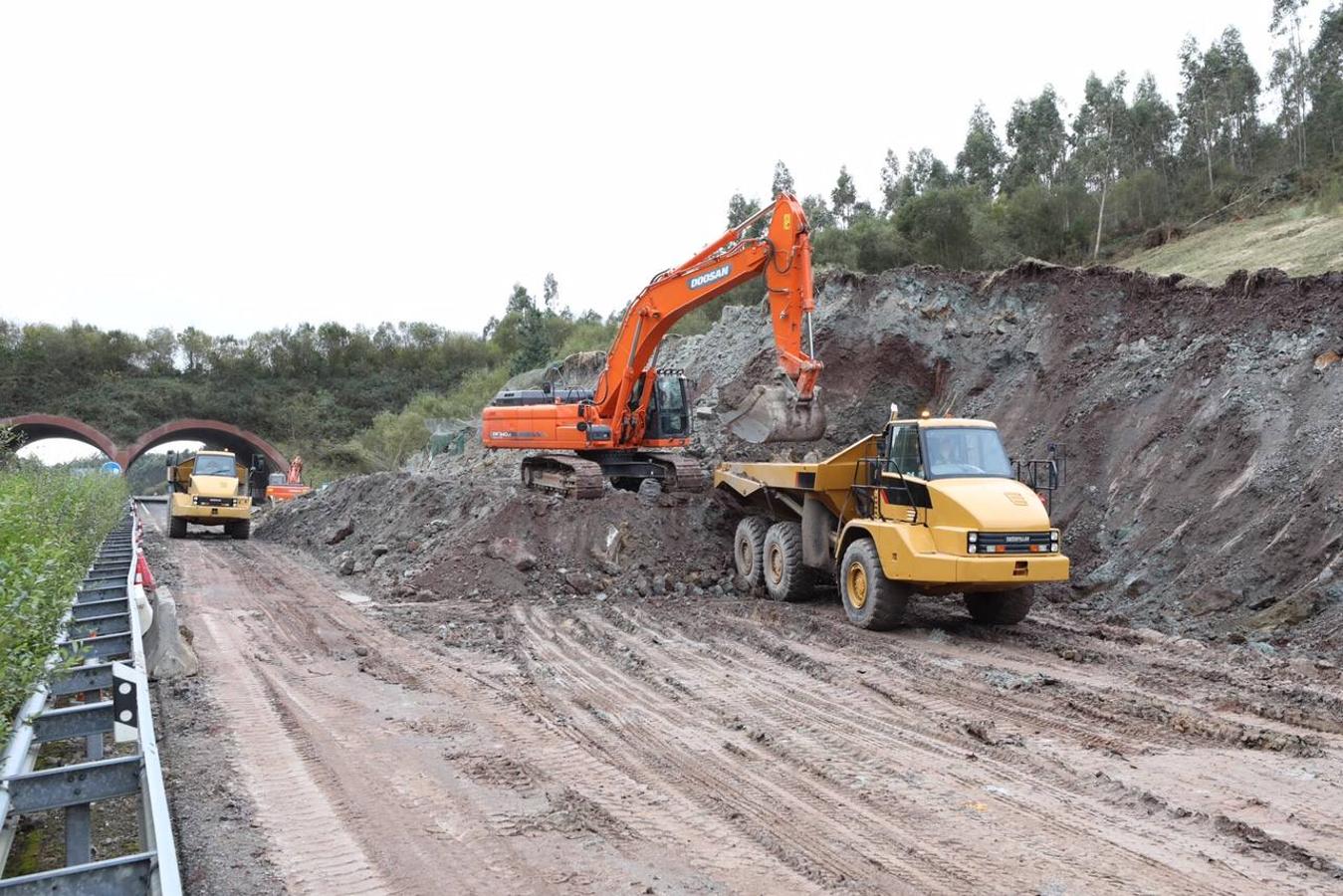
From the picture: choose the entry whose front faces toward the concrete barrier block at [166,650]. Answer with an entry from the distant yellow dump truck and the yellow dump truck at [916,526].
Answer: the distant yellow dump truck

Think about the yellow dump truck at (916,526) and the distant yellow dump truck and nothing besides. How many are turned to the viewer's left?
0

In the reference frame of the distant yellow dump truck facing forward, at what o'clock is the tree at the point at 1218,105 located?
The tree is roughly at 9 o'clock from the distant yellow dump truck.

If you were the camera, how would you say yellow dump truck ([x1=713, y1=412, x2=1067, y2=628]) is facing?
facing the viewer and to the right of the viewer

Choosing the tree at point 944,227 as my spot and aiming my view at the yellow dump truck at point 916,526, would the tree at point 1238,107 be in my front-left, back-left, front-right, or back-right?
back-left

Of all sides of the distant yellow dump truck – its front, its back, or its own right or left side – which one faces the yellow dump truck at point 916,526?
front

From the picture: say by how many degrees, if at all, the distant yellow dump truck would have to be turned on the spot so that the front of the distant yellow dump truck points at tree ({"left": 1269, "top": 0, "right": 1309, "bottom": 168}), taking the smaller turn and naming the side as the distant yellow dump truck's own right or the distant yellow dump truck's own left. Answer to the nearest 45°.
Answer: approximately 90° to the distant yellow dump truck's own left

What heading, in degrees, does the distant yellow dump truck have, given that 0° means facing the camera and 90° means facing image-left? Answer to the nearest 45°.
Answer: approximately 0°

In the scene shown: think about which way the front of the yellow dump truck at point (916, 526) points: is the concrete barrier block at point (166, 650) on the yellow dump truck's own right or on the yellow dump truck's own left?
on the yellow dump truck's own right

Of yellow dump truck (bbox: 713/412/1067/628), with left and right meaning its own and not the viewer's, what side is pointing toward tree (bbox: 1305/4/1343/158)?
left

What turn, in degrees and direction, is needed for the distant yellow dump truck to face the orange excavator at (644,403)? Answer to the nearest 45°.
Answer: approximately 45° to its left

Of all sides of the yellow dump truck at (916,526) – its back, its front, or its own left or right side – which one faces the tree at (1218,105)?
left
